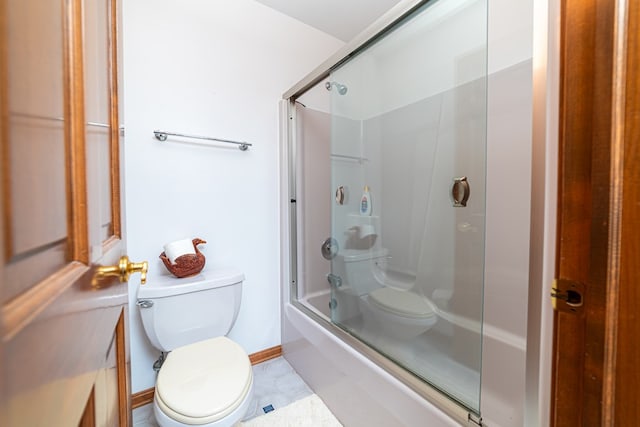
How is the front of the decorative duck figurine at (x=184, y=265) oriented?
to the viewer's right

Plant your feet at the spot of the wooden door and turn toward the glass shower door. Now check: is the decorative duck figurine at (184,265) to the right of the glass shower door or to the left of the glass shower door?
left

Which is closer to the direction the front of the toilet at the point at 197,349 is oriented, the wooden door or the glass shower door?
the wooden door

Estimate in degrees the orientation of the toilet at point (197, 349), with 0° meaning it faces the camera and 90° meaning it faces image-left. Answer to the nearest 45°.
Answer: approximately 0°

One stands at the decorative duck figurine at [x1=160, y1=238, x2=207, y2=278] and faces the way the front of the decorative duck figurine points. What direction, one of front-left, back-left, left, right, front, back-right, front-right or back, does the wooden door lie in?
right

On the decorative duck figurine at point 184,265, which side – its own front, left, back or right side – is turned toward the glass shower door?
front

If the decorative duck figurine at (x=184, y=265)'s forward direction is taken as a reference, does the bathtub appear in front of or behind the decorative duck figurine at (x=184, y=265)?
in front

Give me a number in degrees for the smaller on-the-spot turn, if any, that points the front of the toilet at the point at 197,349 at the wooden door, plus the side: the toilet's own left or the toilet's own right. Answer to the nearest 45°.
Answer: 0° — it already faces it

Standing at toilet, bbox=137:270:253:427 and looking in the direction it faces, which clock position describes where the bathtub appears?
The bathtub is roughly at 10 o'clock from the toilet.
